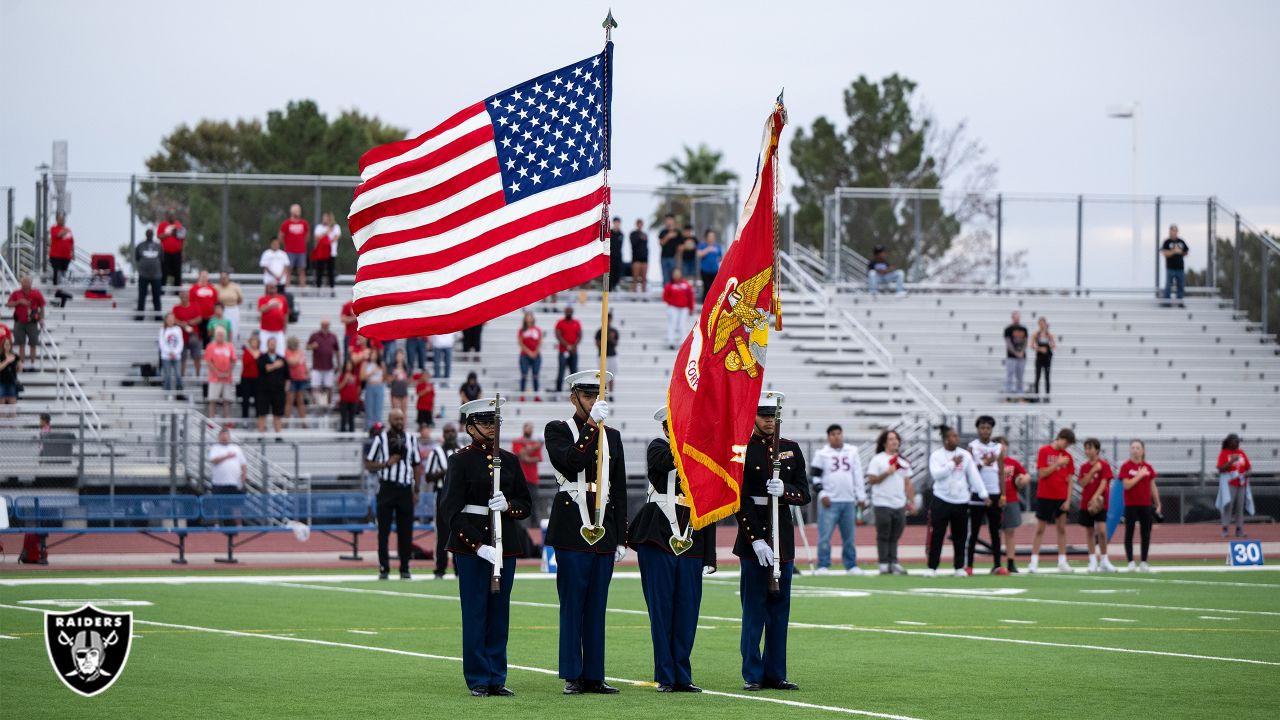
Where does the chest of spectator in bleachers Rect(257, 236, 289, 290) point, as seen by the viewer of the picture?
toward the camera

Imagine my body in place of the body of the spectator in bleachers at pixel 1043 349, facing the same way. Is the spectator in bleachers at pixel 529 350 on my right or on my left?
on my right

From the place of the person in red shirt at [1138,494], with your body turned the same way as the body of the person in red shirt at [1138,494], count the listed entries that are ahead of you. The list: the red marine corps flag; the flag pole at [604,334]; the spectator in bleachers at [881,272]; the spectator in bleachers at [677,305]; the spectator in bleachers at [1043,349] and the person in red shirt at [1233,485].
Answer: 2

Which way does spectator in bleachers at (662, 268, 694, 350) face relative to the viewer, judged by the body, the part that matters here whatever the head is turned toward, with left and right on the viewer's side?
facing the viewer

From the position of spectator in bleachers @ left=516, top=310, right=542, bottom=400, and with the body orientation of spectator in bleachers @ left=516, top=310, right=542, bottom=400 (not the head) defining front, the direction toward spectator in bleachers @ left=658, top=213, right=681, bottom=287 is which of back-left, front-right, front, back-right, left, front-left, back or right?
back-left

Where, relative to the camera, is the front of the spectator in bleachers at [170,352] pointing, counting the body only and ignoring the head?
toward the camera

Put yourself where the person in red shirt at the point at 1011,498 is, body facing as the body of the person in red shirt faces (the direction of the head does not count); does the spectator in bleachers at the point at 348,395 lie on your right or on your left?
on your right

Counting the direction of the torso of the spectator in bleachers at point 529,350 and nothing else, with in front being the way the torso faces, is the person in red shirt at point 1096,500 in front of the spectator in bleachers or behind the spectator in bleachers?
in front

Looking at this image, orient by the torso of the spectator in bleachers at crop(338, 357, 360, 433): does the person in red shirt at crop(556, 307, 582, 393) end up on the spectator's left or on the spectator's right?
on the spectator's left

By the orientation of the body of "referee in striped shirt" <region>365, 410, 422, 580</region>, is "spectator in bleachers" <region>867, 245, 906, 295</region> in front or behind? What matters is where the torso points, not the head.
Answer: behind

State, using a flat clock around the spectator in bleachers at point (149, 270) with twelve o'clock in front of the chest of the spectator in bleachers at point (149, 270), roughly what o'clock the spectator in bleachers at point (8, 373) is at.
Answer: the spectator in bleachers at point (8, 373) is roughly at 1 o'clock from the spectator in bleachers at point (149, 270).

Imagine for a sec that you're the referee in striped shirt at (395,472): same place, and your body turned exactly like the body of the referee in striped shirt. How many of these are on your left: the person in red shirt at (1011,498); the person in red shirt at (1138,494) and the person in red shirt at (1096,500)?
3

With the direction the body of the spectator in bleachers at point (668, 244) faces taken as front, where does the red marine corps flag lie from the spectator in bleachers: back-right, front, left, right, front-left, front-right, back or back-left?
front

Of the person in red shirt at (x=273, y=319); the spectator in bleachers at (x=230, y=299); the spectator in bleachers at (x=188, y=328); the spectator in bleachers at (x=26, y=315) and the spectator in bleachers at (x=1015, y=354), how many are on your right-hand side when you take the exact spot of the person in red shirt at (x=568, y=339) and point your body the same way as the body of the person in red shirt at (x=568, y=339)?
4

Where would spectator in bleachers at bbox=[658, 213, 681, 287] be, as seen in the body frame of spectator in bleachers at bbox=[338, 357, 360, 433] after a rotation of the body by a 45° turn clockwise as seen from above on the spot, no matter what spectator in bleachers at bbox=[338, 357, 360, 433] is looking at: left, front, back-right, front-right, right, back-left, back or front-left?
back

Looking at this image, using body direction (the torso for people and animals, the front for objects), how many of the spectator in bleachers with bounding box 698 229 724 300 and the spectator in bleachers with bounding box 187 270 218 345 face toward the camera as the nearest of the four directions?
2

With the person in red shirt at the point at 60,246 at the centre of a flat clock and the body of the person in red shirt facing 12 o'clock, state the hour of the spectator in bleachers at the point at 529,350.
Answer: The spectator in bleachers is roughly at 10 o'clock from the person in red shirt.
